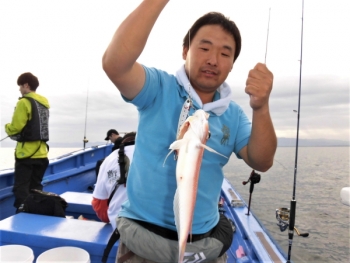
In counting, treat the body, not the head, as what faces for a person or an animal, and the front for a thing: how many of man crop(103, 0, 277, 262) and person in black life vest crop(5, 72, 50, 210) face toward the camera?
1

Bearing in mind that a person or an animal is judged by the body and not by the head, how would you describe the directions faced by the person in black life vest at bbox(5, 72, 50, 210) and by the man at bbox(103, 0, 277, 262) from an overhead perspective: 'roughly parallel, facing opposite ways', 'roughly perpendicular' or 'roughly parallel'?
roughly perpendicular
